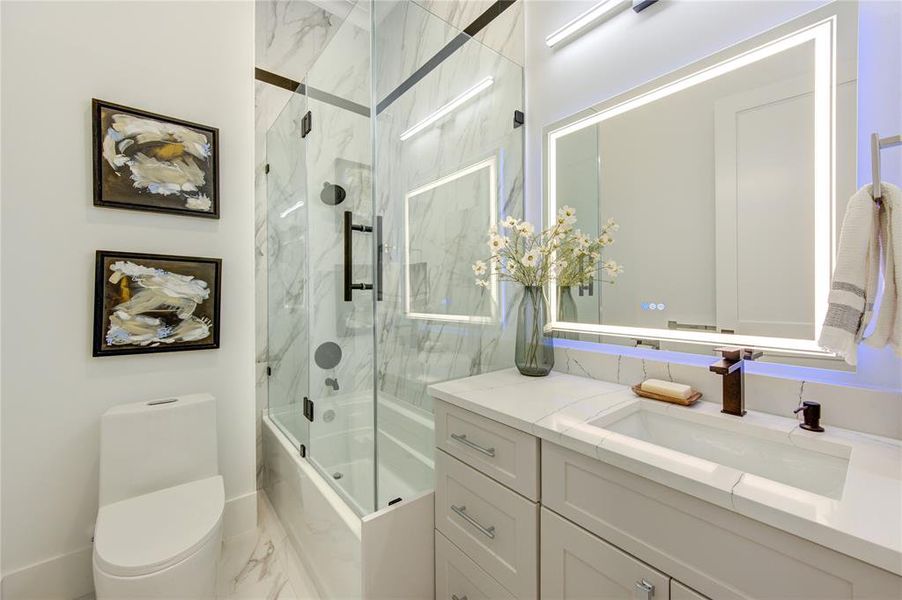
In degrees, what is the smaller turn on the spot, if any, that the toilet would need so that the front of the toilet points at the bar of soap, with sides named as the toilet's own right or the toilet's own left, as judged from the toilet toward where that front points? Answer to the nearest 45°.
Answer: approximately 45° to the toilet's own left

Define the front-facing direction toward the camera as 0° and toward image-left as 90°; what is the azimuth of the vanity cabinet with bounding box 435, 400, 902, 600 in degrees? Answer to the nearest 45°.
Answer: approximately 45°

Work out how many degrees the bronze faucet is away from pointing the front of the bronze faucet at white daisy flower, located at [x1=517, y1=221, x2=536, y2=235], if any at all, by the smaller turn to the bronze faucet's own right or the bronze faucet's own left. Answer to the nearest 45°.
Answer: approximately 45° to the bronze faucet's own right

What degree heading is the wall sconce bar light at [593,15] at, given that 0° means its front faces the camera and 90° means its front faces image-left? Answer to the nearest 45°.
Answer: approximately 45°

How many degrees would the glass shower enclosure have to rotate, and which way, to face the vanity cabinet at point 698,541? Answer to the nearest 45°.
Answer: approximately 90° to its left

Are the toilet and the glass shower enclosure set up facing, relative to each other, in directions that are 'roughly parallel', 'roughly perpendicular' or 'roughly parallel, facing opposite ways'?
roughly perpendicular
